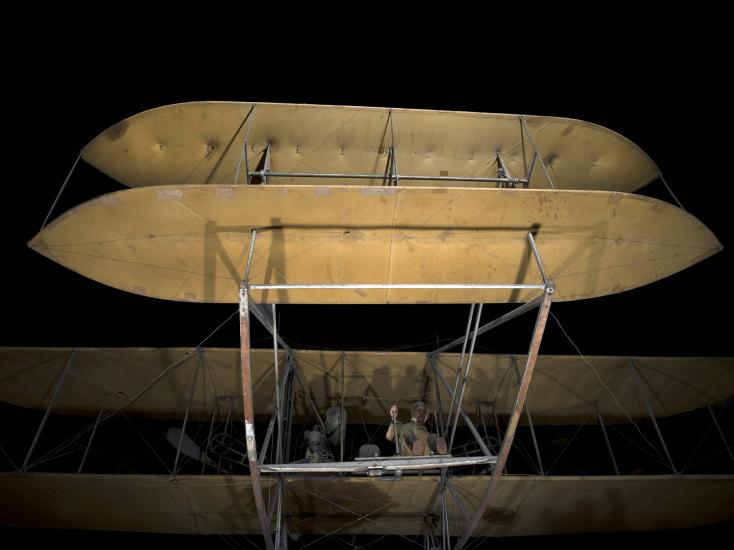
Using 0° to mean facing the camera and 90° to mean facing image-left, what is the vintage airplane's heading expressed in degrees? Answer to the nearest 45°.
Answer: approximately 0°
